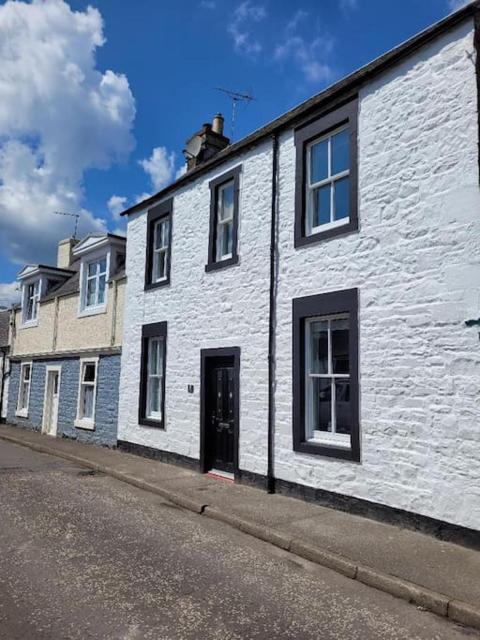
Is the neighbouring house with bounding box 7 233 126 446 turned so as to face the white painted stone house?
no

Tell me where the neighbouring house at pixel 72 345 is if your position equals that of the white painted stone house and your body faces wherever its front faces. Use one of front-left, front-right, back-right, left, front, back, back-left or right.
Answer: right

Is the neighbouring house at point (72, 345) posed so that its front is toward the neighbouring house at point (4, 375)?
no

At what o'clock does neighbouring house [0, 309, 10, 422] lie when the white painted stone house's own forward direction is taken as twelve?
The neighbouring house is roughly at 3 o'clock from the white painted stone house.

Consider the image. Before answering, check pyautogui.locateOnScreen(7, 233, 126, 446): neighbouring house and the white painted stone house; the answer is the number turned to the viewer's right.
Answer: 0

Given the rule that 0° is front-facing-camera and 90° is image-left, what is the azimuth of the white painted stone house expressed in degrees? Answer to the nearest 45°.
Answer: approximately 45°

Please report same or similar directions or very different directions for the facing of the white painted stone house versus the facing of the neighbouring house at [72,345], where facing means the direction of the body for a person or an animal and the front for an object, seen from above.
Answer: same or similar directions
